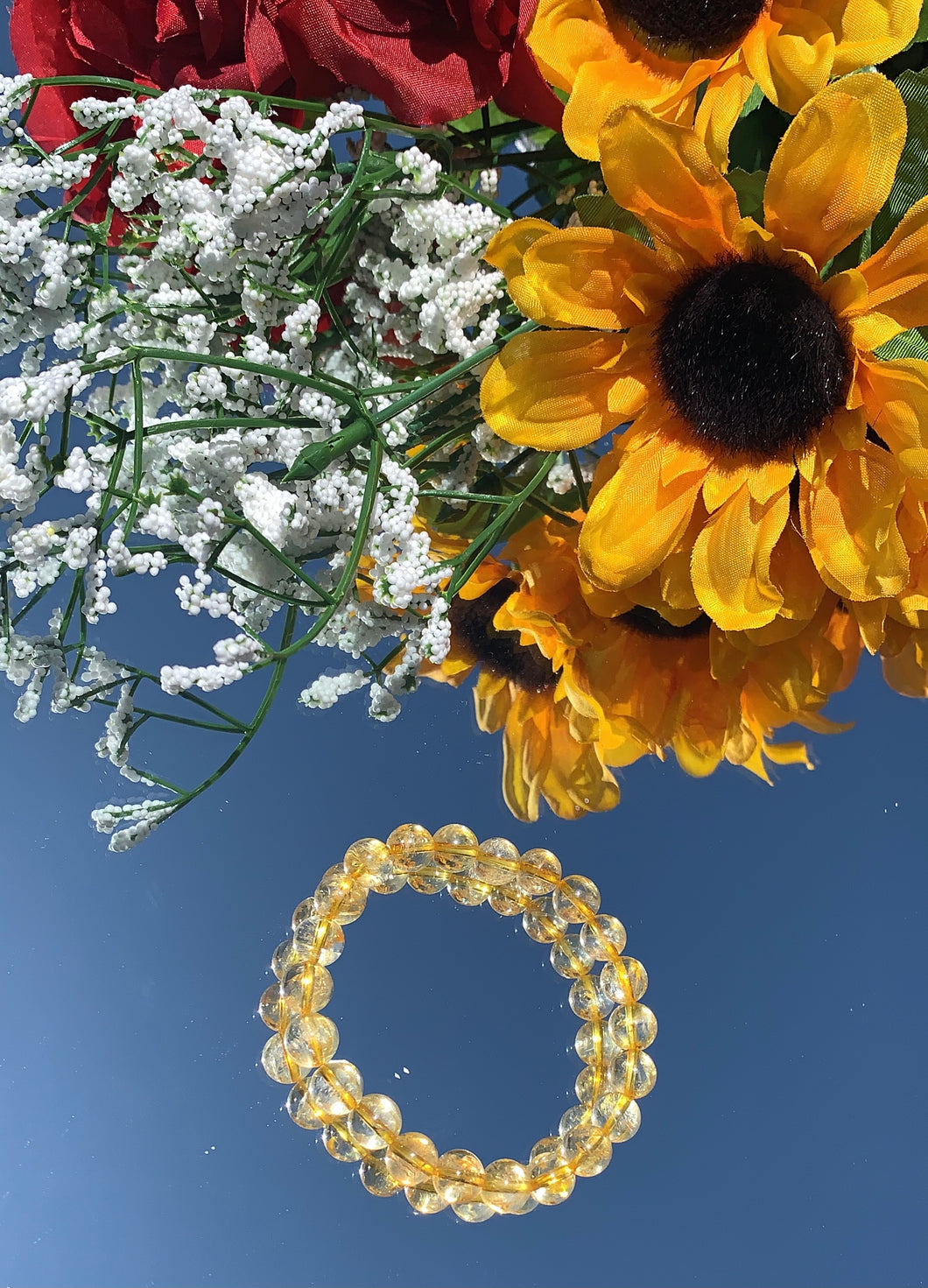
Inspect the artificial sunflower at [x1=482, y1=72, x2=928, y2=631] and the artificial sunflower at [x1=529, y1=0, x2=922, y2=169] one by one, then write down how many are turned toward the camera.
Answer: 2

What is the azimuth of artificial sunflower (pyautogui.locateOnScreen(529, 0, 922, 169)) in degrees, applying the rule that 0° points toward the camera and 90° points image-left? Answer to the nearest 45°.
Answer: approximately 0°
